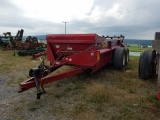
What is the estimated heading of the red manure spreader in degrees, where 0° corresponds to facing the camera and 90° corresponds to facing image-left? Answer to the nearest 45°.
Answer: approximately 45°
